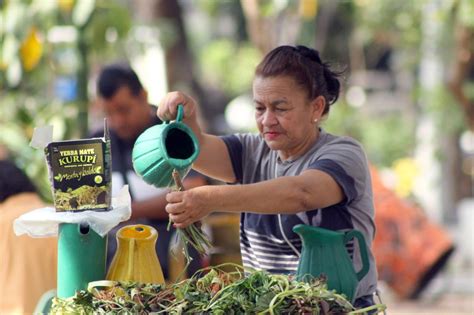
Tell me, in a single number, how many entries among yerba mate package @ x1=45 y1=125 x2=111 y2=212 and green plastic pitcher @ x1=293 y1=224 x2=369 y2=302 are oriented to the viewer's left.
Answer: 1

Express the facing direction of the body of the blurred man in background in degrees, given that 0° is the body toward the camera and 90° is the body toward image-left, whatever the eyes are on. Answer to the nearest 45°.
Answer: approximately 45°

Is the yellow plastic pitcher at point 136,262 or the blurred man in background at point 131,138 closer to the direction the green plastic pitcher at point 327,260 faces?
the yellow plastic pitcher

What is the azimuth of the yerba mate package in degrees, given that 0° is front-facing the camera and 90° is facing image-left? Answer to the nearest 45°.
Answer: approximately 0°

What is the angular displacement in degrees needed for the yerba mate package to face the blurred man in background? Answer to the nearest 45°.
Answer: approximately 180°

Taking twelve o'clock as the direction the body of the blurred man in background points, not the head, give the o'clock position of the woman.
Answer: The woman is roughly at 10 o'clock from the blurred man in background.

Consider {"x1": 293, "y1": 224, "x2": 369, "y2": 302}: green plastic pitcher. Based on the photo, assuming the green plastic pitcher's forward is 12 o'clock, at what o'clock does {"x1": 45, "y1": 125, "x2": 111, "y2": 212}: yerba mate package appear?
The yerba mate package is roughly at 12 o'clock from the green plastic pitcher.

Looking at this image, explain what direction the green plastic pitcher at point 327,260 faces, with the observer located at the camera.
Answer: facing to the left of the viewer

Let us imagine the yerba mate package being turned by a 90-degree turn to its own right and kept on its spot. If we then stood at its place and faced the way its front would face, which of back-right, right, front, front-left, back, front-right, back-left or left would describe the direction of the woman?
back

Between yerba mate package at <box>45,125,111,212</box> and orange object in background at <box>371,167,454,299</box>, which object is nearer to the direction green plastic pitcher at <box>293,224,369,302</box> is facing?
the yerba mate package
